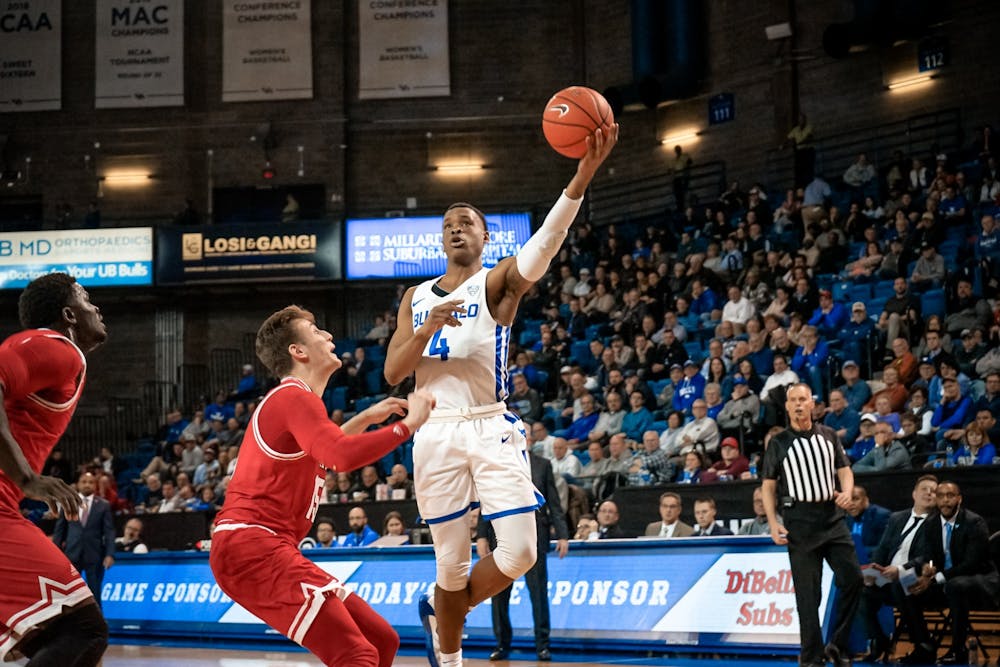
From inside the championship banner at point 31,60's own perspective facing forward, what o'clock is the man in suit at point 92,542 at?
The man in suit is roughly at 12 o'clock from the championship banner.

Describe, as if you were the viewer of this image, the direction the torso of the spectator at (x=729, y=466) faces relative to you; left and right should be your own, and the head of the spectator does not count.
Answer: facing the viewer and to the left of the viewer

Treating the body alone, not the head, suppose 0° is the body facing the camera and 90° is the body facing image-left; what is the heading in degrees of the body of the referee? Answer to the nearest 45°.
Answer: approximately 0°

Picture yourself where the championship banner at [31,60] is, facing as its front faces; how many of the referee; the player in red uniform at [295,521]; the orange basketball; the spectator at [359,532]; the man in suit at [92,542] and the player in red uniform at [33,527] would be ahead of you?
6

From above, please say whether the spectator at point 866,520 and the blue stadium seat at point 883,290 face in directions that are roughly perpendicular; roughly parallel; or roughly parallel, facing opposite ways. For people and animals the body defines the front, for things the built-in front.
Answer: roughly parallel

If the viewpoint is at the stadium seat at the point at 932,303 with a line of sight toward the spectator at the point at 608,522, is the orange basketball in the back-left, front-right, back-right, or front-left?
front-left

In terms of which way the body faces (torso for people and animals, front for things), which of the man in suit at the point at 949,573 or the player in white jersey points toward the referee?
the man in suit

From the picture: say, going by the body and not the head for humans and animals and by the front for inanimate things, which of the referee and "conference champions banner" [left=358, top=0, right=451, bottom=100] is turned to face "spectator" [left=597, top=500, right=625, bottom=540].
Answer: the conference champions banner

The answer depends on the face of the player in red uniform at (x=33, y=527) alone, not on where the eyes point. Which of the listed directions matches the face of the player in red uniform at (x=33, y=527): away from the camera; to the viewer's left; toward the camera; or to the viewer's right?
to the viewer's right

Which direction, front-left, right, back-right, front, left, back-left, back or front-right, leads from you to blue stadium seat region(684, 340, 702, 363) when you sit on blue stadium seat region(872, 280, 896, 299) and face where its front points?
front-right

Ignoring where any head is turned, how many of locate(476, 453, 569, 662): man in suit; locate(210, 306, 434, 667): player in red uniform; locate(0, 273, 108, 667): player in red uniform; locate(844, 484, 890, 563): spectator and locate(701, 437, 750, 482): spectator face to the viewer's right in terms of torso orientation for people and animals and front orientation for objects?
2

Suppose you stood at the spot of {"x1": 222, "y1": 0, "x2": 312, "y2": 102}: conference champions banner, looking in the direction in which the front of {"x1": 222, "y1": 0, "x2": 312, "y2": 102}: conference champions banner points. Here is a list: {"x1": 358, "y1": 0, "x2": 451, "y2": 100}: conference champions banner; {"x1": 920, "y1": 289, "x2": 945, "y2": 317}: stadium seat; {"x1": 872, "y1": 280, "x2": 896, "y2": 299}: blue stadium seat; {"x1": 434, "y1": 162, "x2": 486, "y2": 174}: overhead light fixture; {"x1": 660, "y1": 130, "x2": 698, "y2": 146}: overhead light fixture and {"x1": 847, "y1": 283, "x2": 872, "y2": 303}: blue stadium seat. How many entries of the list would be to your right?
0

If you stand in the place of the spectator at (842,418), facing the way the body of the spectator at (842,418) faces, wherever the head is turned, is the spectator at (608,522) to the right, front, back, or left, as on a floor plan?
front

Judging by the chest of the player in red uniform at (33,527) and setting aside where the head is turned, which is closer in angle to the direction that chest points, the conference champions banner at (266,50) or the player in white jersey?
the player in white jersey

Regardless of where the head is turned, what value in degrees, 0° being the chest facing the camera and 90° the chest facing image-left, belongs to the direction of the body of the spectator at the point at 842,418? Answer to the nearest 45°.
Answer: approximately 45°

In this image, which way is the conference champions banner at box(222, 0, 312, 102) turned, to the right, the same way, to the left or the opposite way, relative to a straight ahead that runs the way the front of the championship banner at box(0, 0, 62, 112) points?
the same way

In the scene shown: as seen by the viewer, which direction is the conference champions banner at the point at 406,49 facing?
toward the camera

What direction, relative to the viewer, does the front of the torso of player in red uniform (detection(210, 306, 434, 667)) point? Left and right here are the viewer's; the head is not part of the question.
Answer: facing to the right of the viewer

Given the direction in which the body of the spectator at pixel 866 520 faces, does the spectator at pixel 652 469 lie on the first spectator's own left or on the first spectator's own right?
on the first spectator's own right

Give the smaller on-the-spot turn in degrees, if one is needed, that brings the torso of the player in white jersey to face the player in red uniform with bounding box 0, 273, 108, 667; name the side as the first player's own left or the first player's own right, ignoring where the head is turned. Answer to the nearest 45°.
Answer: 0° — they already face them
